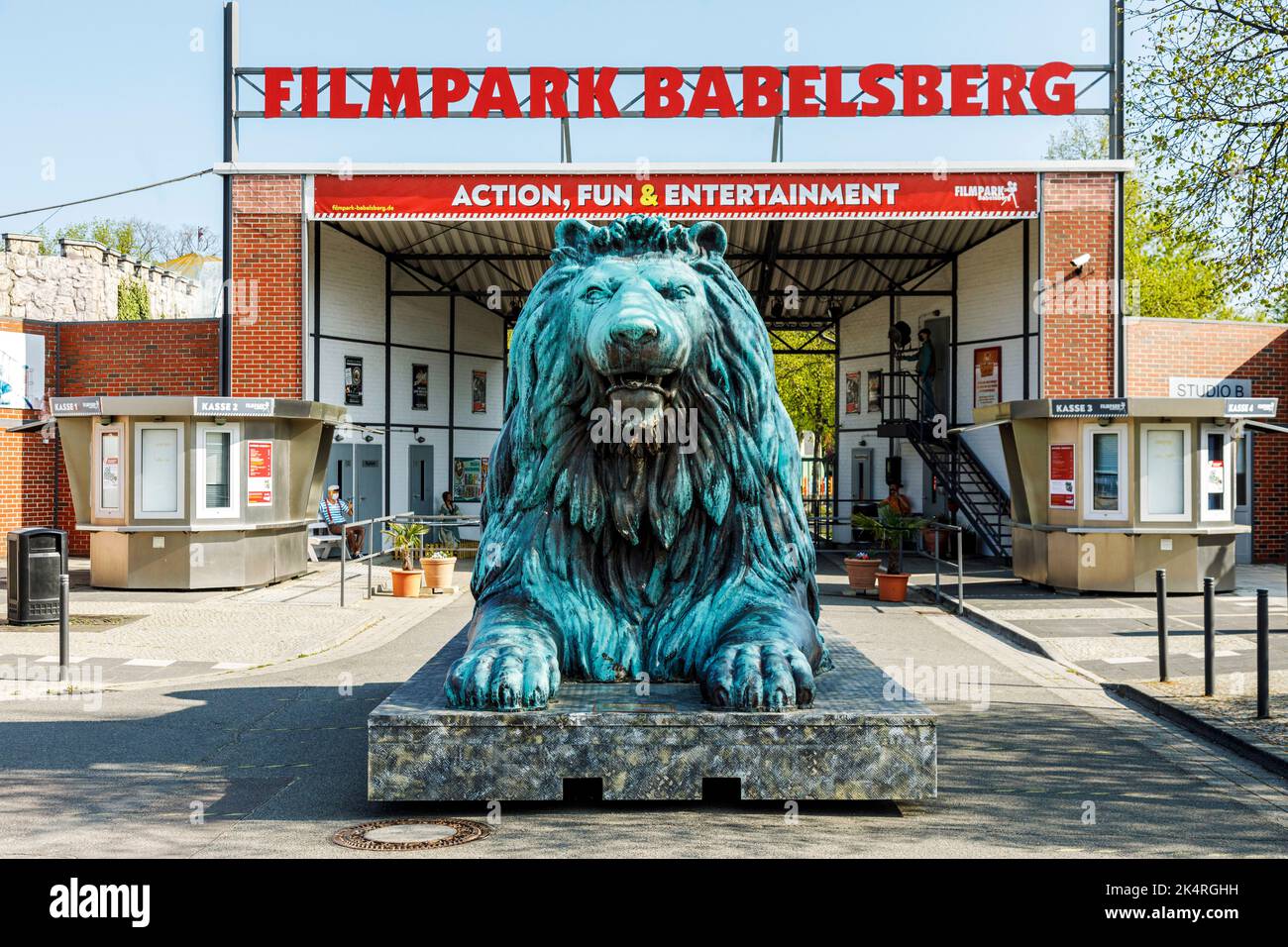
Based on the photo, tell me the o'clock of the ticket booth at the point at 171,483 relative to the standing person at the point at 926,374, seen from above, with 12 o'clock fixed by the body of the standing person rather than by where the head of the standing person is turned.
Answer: The ticket booth is roughly at 10 o'clock from the standing person.

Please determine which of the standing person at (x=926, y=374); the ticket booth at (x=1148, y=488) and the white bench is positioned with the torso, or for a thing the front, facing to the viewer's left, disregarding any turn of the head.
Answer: the standing person

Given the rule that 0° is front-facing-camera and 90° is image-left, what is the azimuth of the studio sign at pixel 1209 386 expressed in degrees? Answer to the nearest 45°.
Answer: approximately 0°

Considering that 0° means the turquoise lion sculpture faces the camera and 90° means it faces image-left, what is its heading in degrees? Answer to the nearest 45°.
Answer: approximately 0°

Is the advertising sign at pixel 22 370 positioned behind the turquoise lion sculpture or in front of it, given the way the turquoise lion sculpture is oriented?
behind

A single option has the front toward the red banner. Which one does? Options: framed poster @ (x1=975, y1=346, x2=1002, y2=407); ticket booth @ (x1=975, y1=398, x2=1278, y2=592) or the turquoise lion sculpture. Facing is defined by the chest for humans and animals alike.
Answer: the framed poster

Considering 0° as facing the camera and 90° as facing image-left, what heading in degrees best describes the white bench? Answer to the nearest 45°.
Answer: approximately 315°
